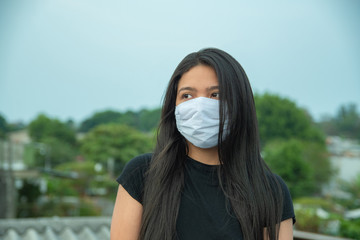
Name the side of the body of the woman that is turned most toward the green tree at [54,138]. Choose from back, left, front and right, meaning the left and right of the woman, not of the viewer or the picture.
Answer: back

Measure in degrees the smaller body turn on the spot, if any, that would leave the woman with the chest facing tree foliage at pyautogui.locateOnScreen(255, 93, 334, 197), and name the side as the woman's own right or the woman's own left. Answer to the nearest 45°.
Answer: approximately 180°

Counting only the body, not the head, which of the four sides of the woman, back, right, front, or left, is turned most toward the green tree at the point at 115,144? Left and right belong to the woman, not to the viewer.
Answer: back

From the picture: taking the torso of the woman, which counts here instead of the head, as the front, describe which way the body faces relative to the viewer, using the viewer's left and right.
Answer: facing the viewer

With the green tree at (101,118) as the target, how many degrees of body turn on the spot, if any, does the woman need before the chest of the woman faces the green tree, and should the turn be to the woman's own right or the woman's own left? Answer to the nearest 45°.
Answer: approximately 180°

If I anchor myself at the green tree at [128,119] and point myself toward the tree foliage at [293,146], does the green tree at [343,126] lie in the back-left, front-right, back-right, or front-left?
front-left

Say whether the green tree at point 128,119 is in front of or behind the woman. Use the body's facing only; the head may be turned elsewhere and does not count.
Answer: behind

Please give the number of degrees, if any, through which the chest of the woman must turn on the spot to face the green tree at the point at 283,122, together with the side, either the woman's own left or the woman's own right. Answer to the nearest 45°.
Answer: approximately 180°

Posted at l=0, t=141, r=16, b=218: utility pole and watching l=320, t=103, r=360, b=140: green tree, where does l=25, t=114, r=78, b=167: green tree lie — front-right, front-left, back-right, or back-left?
front-left

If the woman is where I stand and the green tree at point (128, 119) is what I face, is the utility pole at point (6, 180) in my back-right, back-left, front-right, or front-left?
front-left

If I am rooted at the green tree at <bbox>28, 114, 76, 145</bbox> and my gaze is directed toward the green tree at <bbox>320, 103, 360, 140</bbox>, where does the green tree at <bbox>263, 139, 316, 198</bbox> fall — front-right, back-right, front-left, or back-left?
front-right

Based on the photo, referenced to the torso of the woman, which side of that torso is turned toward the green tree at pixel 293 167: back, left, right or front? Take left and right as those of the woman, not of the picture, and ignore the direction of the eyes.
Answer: back

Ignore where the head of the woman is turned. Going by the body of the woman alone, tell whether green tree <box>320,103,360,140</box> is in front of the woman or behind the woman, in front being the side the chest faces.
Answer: behind
